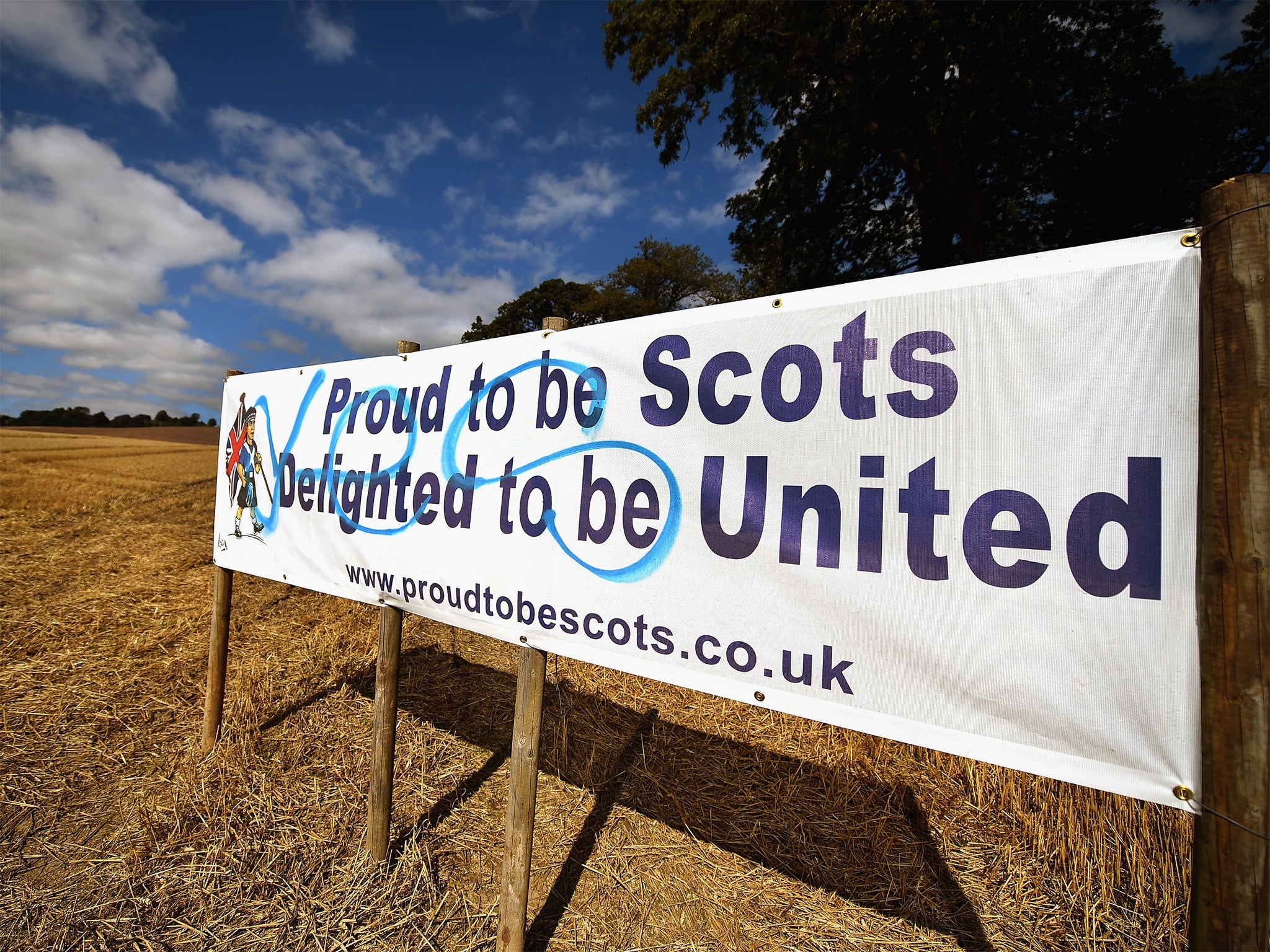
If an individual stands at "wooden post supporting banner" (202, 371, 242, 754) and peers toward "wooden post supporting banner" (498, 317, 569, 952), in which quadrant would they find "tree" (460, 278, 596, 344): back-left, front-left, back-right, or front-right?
back-left

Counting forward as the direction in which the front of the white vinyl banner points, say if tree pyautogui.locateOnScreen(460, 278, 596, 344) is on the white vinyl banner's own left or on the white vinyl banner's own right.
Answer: on the white vinyl banner's own right

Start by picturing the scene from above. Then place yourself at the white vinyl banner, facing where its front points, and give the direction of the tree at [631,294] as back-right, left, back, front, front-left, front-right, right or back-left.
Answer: back-right

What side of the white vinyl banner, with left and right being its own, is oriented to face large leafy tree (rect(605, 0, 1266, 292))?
back

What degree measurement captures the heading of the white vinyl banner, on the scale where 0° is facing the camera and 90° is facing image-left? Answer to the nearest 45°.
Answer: approximately 45°
